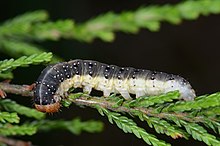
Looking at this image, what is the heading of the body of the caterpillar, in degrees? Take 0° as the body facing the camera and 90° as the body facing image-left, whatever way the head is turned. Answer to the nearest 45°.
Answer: approximately 90°

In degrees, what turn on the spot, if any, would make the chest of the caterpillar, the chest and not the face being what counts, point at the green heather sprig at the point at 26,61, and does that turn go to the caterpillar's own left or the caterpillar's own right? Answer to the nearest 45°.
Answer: approximately 45° to the caterpillar's own left
